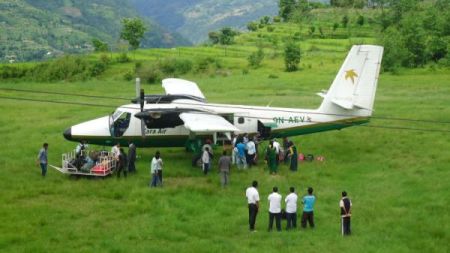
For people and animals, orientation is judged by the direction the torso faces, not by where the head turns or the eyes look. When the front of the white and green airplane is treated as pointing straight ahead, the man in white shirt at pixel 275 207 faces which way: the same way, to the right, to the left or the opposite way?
to the right

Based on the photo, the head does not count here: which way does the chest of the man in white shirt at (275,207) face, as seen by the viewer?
away from the camera

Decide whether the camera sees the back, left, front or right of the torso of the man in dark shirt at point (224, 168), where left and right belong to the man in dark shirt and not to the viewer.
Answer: back

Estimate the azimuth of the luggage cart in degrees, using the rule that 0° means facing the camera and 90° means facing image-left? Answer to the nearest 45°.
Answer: approximately 90°

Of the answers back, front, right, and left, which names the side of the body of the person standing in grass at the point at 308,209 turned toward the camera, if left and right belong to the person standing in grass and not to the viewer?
back

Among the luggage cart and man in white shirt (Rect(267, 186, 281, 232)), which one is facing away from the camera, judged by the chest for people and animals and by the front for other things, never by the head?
the man in white shirt

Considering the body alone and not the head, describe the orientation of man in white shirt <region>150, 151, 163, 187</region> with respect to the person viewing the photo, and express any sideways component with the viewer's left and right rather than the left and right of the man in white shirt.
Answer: facing away from the viewer

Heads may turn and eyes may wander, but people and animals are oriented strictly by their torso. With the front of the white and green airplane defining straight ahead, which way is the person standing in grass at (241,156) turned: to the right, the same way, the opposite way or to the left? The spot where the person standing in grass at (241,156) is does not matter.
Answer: to the right

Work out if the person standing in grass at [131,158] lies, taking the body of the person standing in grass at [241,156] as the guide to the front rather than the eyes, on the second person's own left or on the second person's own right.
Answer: on the second person's own left

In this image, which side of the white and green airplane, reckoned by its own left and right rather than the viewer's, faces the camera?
left

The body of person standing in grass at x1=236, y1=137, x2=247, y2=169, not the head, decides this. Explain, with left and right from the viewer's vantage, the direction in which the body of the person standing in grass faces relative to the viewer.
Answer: facing away from the viewer

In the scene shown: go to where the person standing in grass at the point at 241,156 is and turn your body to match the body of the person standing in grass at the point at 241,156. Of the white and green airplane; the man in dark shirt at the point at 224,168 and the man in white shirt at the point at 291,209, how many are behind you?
2

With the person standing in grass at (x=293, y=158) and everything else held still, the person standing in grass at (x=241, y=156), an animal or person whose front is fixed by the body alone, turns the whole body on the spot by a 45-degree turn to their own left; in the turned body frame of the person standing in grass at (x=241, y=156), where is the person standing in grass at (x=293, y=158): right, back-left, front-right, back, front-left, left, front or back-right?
back-right

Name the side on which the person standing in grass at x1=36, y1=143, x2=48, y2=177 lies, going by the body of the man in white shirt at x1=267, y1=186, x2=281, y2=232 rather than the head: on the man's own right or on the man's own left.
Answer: on the man's own left
